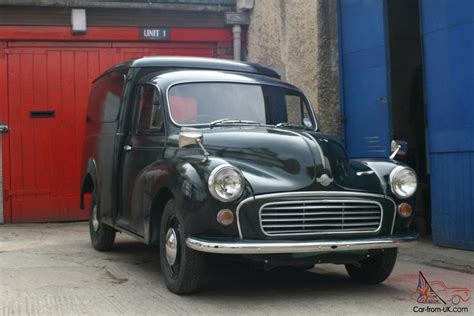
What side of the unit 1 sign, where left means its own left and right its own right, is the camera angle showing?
front

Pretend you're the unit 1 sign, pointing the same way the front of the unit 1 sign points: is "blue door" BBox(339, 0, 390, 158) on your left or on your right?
on your left

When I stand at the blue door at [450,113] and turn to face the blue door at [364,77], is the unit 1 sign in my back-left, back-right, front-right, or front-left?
front-left

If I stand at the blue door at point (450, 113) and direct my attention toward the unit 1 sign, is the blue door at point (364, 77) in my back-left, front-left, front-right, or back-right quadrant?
front-right

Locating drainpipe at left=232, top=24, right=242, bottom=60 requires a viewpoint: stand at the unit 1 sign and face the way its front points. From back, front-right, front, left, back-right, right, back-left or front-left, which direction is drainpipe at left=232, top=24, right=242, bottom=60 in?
left

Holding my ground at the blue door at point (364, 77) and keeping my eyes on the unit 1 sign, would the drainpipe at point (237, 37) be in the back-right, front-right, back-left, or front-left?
front-right

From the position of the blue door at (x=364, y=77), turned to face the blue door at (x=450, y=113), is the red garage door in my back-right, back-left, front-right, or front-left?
back-right

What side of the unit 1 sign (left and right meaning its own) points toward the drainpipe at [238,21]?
left

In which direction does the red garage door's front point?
toward the camera

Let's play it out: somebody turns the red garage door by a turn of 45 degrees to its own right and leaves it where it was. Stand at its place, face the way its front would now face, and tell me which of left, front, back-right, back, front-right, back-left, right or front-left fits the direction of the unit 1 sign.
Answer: back-left

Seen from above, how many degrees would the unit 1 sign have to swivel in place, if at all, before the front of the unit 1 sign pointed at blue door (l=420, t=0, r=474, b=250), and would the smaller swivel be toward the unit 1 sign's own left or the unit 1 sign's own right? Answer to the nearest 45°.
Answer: approximately 45° to the unit 1 sign's own left

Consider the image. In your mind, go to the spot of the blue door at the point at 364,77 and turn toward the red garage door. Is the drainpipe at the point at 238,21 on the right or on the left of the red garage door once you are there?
right
